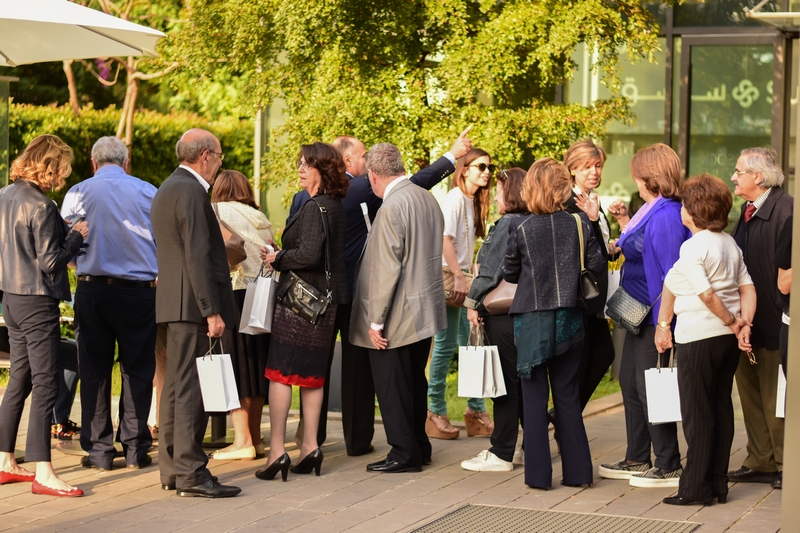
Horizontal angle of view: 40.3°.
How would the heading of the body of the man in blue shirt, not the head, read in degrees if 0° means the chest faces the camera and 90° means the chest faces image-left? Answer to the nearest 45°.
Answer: approximately 180°

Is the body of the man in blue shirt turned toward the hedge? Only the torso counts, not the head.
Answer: yes

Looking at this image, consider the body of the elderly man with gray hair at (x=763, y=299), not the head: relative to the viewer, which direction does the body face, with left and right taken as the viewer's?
facing to the left of the viewer

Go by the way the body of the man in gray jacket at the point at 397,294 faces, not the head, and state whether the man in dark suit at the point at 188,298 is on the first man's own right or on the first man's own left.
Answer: on the first man's own left

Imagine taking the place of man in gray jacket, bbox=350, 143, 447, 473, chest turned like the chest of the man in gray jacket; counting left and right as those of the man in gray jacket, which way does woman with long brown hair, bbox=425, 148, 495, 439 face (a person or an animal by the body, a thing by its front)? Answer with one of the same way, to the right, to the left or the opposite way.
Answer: the opposite way

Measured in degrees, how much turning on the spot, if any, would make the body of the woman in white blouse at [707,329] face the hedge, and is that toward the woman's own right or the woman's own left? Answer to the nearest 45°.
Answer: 0° — they already face it

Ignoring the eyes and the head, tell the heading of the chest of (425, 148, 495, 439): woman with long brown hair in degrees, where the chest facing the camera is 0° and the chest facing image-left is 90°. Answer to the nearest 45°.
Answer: approximately 315°

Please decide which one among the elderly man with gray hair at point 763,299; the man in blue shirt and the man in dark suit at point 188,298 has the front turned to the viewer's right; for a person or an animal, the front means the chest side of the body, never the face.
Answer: the man in dark suit

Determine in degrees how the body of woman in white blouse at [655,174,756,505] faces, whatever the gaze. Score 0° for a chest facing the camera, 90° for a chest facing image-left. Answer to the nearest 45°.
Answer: approximately 135°

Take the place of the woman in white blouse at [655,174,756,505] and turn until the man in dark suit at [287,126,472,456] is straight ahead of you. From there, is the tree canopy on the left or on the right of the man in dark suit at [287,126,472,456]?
right

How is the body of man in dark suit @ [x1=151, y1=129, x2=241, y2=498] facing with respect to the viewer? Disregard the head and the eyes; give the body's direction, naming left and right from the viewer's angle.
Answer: facing to the right of the viewer

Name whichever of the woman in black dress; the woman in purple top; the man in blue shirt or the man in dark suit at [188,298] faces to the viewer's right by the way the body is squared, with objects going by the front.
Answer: the man in dark suit
